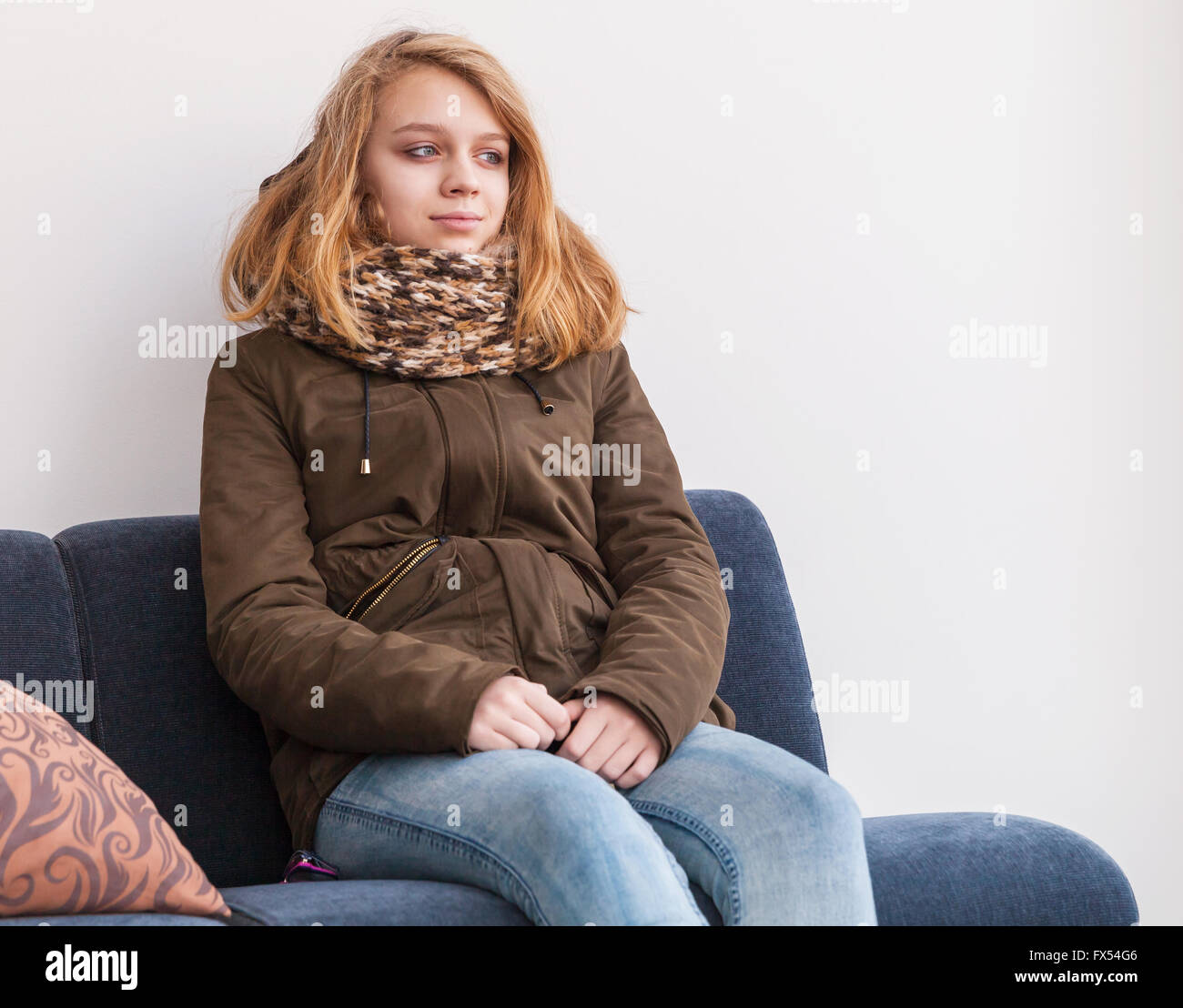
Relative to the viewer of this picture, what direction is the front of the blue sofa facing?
facing the viewer and to the right of the viewer

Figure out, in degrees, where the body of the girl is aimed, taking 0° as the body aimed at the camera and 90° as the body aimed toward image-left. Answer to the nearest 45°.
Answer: approximately 315°

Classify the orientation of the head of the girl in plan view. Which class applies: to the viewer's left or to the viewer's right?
to the viewer's right
